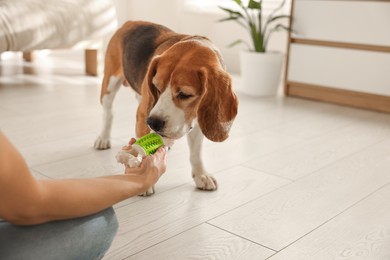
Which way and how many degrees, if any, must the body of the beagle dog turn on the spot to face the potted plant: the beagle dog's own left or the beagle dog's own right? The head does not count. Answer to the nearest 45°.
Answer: approximately 135° to the beagle dog's own left

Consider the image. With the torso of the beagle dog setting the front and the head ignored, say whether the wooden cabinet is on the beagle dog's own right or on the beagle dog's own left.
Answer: on the beagle dog's own left

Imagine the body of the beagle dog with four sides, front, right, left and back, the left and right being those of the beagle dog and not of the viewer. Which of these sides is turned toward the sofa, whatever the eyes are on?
back

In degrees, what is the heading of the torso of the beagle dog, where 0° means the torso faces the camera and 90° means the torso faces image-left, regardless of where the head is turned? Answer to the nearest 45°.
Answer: approximately 315°
